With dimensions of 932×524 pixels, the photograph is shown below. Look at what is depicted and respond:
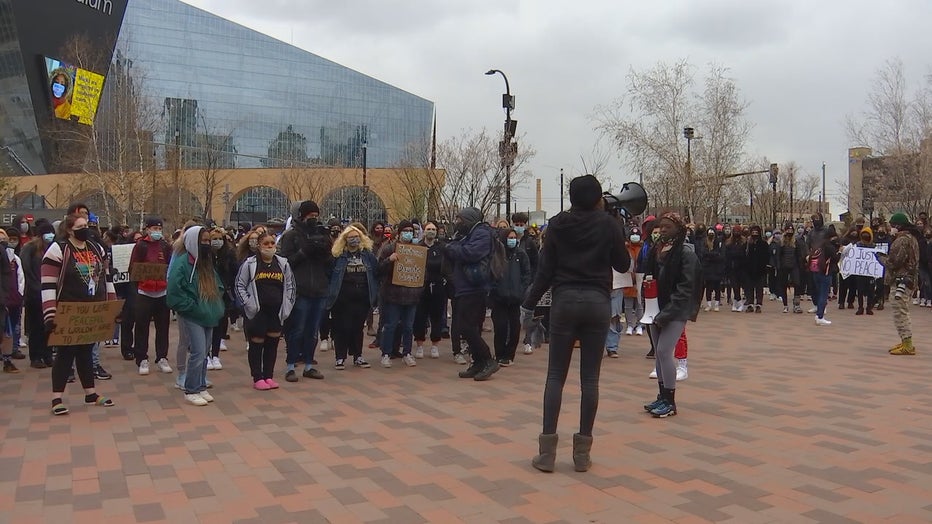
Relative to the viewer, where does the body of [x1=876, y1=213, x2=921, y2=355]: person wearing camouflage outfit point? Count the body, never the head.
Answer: to the viewer's left

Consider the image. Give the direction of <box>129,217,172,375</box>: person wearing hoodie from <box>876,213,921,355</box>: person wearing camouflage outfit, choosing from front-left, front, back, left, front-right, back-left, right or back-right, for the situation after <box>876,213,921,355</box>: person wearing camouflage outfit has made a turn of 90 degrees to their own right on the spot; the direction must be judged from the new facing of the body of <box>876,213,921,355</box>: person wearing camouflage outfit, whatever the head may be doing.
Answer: back-left

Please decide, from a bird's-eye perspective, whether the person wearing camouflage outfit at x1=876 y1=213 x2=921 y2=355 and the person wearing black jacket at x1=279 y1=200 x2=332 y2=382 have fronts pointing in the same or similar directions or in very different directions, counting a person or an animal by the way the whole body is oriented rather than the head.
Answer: very different directions

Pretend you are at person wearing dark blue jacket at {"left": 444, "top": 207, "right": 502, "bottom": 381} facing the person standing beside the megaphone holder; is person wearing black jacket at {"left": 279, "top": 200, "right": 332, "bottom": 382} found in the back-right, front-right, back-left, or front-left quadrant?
back-right

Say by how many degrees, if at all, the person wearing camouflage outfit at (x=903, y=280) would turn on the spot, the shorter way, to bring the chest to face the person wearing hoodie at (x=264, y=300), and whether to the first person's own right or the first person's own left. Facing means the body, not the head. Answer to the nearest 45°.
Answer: approximately 45° to the first person's own left

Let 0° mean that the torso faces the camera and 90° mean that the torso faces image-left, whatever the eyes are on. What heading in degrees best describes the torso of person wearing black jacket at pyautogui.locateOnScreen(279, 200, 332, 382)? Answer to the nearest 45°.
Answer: approximately 315°
